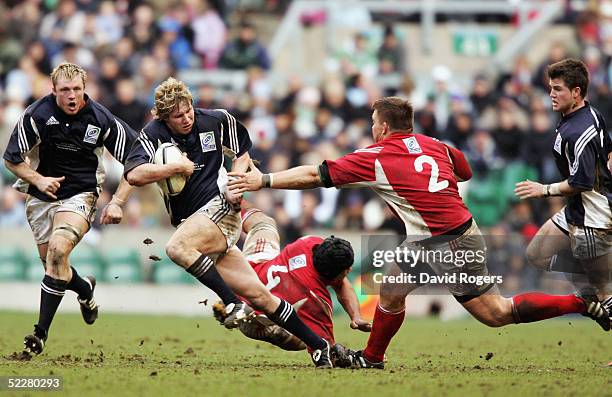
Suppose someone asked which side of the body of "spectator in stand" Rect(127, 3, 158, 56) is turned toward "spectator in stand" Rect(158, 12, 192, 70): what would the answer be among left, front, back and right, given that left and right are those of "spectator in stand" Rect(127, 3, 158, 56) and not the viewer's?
left

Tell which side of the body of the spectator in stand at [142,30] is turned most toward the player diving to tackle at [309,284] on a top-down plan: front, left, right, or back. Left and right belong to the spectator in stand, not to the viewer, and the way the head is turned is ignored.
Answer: front

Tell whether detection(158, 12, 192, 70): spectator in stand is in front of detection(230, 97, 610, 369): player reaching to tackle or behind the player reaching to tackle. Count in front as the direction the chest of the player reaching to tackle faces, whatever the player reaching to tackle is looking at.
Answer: in front

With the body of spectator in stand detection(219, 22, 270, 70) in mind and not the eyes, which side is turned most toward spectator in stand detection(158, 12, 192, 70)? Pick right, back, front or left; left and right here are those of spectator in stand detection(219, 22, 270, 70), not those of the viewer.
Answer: right

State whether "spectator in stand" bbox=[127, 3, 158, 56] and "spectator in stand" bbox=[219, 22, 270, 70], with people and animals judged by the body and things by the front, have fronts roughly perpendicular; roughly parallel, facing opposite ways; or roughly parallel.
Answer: roughly parallel

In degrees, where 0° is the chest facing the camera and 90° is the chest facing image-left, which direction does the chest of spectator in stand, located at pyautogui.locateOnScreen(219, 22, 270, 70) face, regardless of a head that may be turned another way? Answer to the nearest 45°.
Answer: approximately 0°

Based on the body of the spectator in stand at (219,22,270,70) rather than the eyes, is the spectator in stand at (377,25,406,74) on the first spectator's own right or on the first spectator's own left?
on the first spectator's own left

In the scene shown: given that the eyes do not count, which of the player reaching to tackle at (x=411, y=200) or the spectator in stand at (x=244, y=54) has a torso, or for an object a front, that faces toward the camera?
the spectator in stand

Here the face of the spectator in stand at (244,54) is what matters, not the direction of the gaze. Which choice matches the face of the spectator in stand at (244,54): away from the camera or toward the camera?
toward the camera

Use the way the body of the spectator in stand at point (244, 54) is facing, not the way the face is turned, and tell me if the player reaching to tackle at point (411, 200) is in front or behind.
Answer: in front

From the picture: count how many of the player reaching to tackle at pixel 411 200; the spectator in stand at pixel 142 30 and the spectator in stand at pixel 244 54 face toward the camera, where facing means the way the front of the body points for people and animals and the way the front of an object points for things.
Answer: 2

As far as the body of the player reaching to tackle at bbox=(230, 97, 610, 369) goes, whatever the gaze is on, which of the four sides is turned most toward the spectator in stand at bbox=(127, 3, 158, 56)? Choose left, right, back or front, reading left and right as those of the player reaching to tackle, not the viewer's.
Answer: front

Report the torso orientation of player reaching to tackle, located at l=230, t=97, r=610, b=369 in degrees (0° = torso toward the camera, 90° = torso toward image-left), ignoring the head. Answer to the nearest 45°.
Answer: approximately 135°

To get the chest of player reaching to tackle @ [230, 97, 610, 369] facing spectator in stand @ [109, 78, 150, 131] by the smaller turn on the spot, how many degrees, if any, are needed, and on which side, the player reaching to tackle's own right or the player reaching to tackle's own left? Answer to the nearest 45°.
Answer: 0° — they already face them

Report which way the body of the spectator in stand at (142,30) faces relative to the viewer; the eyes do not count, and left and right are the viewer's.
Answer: facing the viewer

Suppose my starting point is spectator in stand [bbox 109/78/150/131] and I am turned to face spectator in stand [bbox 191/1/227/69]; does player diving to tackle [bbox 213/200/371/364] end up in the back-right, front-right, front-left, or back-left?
back-right

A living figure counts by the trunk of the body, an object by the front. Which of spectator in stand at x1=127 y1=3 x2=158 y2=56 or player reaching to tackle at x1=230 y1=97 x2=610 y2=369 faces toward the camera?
the spectator in stand

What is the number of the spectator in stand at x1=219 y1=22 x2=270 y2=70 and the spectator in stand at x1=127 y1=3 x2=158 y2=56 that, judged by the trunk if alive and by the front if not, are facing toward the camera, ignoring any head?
2
